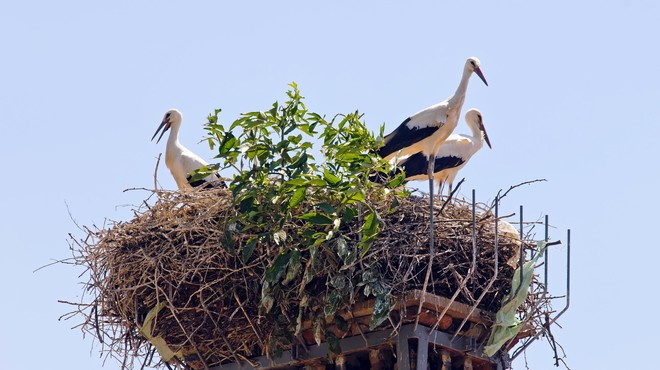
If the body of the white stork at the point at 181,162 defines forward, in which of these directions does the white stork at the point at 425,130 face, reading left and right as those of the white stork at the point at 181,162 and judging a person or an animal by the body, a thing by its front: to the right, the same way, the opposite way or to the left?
the opposite way

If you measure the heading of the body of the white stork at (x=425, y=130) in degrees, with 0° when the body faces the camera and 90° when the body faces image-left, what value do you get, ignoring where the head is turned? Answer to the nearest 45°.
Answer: approximately 270°

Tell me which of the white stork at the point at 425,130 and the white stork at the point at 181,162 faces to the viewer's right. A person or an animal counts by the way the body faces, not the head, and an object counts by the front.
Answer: the white stork at the point at 425,130

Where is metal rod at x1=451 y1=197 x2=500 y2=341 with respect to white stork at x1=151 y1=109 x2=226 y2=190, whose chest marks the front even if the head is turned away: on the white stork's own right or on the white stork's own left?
on the white stork's own left

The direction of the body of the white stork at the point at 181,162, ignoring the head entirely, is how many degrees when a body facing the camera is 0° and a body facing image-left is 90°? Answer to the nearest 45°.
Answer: approximately 90°

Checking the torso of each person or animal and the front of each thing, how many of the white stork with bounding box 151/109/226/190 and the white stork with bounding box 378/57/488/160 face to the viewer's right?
1

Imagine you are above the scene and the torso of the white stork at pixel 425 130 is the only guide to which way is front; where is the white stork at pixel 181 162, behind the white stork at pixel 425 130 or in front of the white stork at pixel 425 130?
behind
